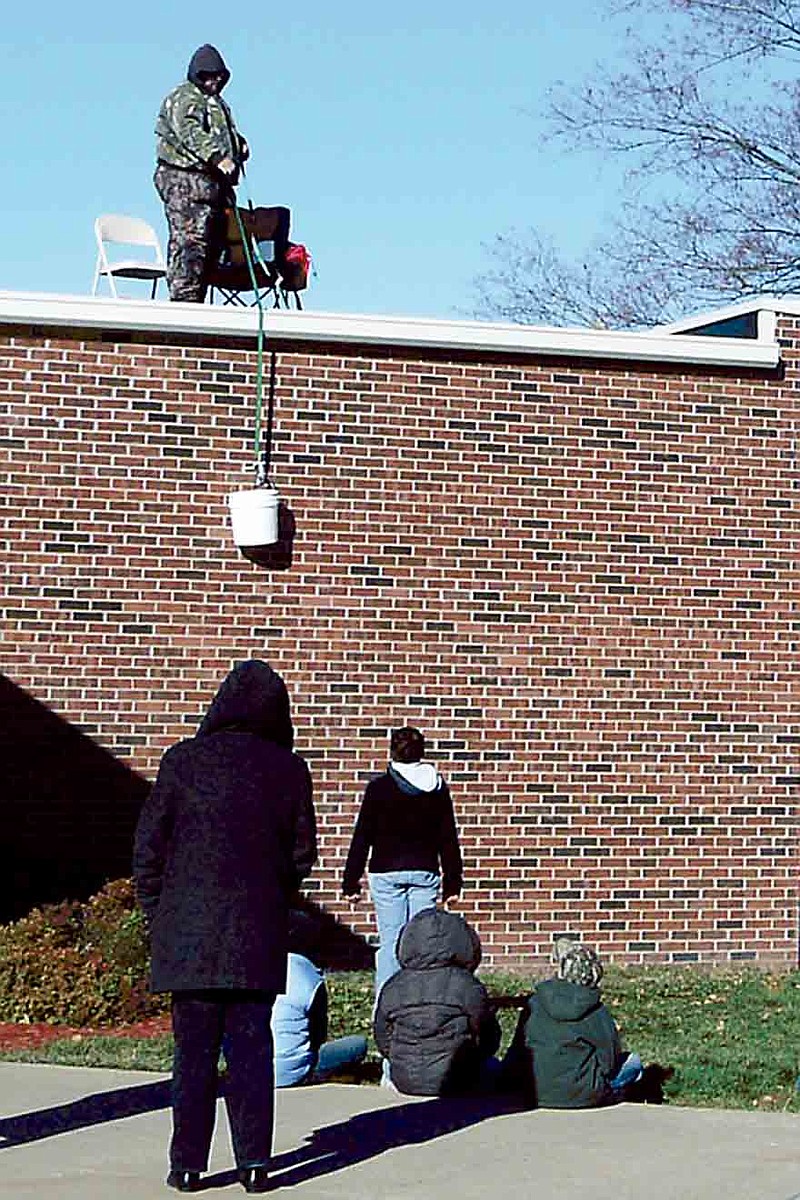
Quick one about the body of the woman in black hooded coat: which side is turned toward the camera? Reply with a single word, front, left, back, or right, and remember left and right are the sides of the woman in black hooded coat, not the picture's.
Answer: back

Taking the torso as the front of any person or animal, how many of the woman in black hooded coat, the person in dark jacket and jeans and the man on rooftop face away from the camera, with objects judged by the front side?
2

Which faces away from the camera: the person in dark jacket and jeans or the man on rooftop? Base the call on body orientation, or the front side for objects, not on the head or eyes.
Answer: the person in dark jacket and jeans

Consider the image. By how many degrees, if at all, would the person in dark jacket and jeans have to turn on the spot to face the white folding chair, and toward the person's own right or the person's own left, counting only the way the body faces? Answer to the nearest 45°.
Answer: approximately 45° to the person's own left

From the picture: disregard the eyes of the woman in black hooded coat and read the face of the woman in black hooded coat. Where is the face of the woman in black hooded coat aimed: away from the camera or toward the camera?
away from the camera

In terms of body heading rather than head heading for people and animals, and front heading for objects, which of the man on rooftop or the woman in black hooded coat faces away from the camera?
the woman in black hooded coat

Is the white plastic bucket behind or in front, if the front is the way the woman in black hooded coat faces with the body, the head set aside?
in front

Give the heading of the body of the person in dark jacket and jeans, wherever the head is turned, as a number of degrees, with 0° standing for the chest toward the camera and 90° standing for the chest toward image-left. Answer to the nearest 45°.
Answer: approximately 180°

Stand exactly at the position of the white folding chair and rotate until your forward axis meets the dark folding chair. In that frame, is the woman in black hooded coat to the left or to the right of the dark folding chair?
right

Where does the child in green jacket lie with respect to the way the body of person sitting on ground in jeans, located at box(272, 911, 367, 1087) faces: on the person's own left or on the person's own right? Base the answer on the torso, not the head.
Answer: on the person's own right

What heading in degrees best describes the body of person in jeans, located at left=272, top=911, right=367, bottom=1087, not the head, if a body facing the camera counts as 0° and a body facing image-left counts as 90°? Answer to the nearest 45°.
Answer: approximately 225°

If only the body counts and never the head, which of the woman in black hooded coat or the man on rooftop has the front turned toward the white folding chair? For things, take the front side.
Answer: the woman in black hooded coat

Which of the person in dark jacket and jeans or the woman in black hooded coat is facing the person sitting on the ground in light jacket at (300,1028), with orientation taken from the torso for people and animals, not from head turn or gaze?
the woman in black hooded coat
